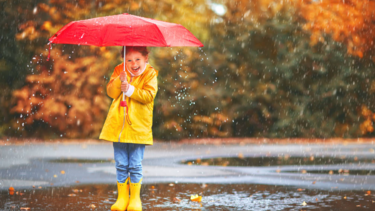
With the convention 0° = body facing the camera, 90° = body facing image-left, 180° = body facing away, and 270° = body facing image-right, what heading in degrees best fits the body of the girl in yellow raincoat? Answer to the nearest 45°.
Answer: approximately 0°
